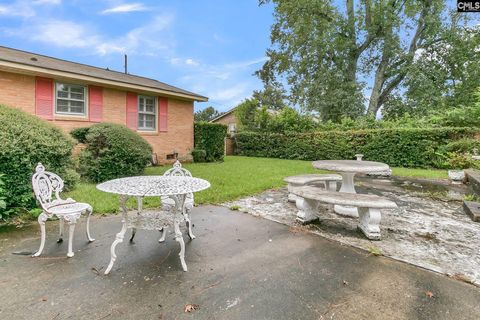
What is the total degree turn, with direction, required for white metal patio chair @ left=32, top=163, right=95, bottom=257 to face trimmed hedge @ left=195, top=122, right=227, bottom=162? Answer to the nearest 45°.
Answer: approximately 90° to its left

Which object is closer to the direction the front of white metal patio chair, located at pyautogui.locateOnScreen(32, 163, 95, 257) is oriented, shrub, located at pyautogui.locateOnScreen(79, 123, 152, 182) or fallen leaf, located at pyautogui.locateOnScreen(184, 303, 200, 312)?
the fallen leaf

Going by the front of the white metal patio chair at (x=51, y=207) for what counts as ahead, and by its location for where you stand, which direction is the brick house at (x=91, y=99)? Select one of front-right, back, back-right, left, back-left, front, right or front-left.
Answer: back-left

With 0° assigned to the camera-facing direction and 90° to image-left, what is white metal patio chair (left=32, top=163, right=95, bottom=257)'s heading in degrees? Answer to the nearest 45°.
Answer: approximately 315°

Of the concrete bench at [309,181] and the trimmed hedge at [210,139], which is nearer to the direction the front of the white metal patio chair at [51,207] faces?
the concrete bench

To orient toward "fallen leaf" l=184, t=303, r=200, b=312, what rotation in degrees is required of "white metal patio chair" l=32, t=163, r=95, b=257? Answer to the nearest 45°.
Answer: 0° — it already faces it

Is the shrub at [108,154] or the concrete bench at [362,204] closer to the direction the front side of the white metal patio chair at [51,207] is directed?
the concrete bench
